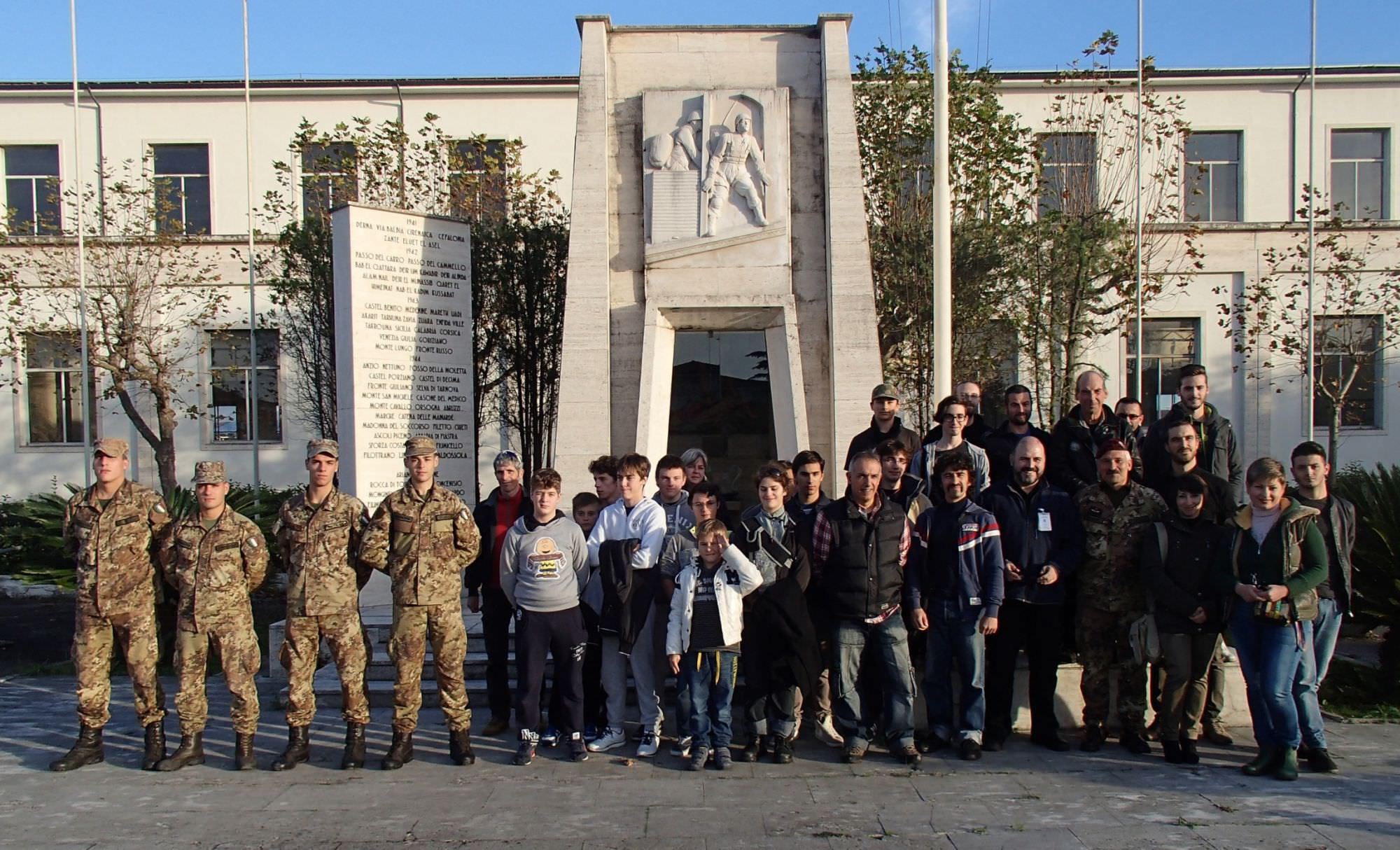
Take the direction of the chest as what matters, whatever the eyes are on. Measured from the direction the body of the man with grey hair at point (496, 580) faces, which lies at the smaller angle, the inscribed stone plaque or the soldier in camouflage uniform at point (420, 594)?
the soldier in camouflage uniform

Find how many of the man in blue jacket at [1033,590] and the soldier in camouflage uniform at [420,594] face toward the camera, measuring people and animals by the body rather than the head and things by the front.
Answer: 2

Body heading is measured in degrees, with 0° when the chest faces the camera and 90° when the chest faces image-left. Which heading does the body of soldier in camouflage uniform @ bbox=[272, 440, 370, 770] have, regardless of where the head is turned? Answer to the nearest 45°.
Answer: approximately 0°

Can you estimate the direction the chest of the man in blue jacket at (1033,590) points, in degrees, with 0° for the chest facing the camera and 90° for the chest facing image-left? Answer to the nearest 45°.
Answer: approximately 0°

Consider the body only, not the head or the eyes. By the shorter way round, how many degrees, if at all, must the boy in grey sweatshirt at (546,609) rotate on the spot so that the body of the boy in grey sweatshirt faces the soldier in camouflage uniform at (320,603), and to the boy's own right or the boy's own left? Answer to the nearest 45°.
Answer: approximately 90° to the boy's own right

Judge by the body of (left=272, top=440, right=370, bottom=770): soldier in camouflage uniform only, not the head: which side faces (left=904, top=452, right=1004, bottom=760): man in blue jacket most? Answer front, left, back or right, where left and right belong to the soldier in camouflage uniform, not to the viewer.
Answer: left

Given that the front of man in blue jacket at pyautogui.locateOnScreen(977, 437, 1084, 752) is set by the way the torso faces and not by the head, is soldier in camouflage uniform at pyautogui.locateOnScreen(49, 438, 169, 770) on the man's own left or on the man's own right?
on the man's own right

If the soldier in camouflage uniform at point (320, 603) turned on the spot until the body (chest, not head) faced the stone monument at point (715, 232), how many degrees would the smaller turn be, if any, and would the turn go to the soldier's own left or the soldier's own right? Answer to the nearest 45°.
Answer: approximately 135° to the soldier's own left
